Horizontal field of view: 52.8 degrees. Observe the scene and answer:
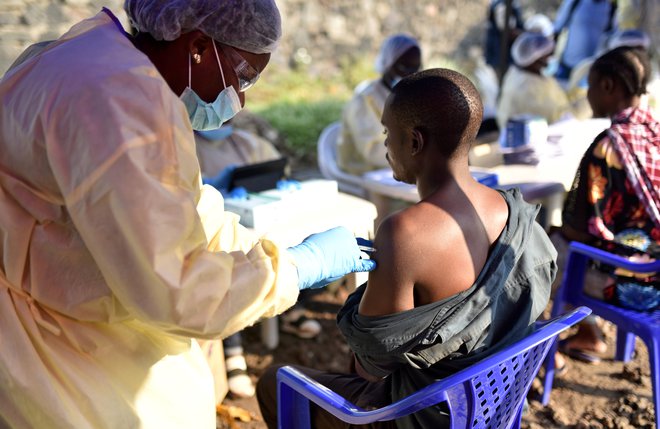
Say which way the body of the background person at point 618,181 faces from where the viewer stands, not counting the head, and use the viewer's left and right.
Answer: facing away from the viewer and to the left of the viewer

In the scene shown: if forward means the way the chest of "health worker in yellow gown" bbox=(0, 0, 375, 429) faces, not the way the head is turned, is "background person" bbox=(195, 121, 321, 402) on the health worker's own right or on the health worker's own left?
on the health worker's own left

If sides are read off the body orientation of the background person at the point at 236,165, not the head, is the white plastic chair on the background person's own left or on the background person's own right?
on the background person's own left

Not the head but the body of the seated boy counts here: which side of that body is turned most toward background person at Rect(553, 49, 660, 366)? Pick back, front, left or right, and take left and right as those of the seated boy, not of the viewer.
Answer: right

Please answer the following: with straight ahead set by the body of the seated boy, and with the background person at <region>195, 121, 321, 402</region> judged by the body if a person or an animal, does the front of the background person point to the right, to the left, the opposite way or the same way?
the opposite way

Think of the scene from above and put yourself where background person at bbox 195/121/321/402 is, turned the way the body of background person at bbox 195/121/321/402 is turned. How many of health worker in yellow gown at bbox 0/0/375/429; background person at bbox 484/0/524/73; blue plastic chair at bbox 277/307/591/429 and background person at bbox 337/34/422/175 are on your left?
2

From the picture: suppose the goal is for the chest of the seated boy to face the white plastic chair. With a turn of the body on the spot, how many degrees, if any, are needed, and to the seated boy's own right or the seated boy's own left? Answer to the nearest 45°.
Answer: approximately 45° to the seated boy's own right

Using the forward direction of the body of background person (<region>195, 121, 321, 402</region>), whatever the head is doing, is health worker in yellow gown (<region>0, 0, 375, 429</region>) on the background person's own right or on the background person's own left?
on the background person's own right

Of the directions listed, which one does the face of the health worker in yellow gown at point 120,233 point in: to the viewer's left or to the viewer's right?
to the viewer's right

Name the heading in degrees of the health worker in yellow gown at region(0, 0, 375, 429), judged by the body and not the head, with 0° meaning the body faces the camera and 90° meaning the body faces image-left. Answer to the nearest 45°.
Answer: approximately 270°

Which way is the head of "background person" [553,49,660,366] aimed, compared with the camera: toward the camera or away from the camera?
away from the camera

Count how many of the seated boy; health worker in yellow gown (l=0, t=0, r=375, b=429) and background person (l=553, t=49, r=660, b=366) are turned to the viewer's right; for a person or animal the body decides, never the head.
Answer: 1
